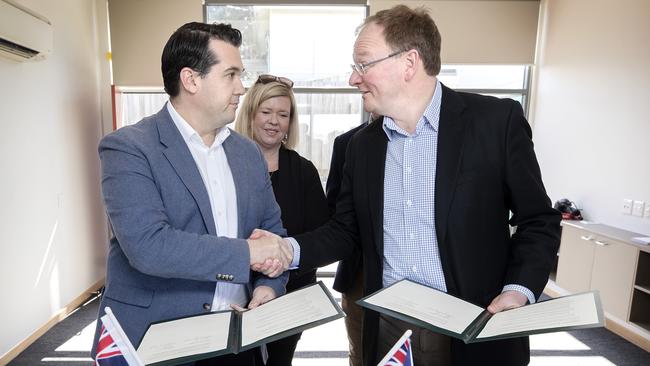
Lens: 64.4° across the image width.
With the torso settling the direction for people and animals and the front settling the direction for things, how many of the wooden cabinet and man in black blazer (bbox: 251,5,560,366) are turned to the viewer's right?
0

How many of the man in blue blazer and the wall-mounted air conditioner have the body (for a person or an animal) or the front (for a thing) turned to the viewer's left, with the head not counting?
0

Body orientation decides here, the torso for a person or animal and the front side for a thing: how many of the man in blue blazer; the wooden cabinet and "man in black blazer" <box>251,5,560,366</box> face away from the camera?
0

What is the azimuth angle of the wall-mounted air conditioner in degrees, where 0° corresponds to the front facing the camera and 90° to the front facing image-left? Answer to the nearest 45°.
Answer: approximately 315°

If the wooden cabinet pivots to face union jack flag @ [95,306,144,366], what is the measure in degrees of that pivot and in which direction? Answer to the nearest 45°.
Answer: approximately 45° to its left

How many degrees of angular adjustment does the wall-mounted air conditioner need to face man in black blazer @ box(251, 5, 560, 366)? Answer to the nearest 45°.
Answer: approximately 45° to its right

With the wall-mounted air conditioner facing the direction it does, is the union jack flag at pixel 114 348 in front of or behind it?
in front

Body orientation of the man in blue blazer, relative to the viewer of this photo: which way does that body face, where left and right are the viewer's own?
facing the viewer and to the right of the viewer

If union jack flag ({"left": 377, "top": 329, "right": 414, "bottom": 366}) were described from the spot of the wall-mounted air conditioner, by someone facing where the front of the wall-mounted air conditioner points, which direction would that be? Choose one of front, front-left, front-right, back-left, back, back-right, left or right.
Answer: front-right

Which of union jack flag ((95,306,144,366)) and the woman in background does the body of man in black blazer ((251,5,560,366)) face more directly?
the union jack flag

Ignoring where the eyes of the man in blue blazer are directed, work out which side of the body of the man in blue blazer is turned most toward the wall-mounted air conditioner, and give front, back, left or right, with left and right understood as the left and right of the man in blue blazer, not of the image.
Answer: back

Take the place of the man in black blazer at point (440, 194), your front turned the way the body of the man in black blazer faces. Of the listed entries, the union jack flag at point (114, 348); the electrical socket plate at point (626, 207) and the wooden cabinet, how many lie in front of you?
1

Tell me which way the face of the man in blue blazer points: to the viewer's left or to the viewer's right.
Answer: to the viewer's right

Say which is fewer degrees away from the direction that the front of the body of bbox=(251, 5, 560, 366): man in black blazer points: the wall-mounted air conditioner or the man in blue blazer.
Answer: the man in blue blazer

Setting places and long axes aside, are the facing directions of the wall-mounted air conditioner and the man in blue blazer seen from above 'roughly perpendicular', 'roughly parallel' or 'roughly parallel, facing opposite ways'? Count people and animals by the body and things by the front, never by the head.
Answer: roughly parallel

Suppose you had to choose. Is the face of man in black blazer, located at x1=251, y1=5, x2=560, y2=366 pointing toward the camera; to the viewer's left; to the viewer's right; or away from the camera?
to the viewer's left

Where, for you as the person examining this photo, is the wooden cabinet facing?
facing the viewer and to the left of the viewer

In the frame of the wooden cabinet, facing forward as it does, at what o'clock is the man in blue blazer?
The man in blue blazer is roughly at 11 o'clock from the wooden cabinet.

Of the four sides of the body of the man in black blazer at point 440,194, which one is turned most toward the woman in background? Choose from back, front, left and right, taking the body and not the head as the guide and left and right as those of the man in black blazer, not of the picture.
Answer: right

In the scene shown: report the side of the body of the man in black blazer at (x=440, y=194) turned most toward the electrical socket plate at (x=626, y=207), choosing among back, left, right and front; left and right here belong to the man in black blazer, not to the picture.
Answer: back
